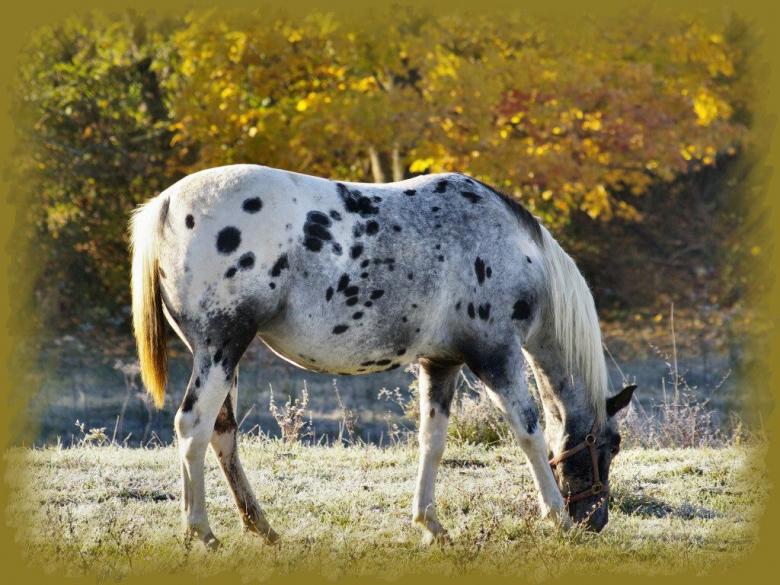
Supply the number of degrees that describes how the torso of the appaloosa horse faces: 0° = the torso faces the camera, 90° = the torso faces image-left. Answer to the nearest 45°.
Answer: approximately 270°

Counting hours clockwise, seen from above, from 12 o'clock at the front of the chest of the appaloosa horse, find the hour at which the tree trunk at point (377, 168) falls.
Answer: The tree trunk is roughly at 9 o'clock from the appaloosa horse.

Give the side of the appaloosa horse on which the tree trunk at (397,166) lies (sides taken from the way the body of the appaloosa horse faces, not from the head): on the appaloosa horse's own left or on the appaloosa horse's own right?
on the appaloosa horse's own left
